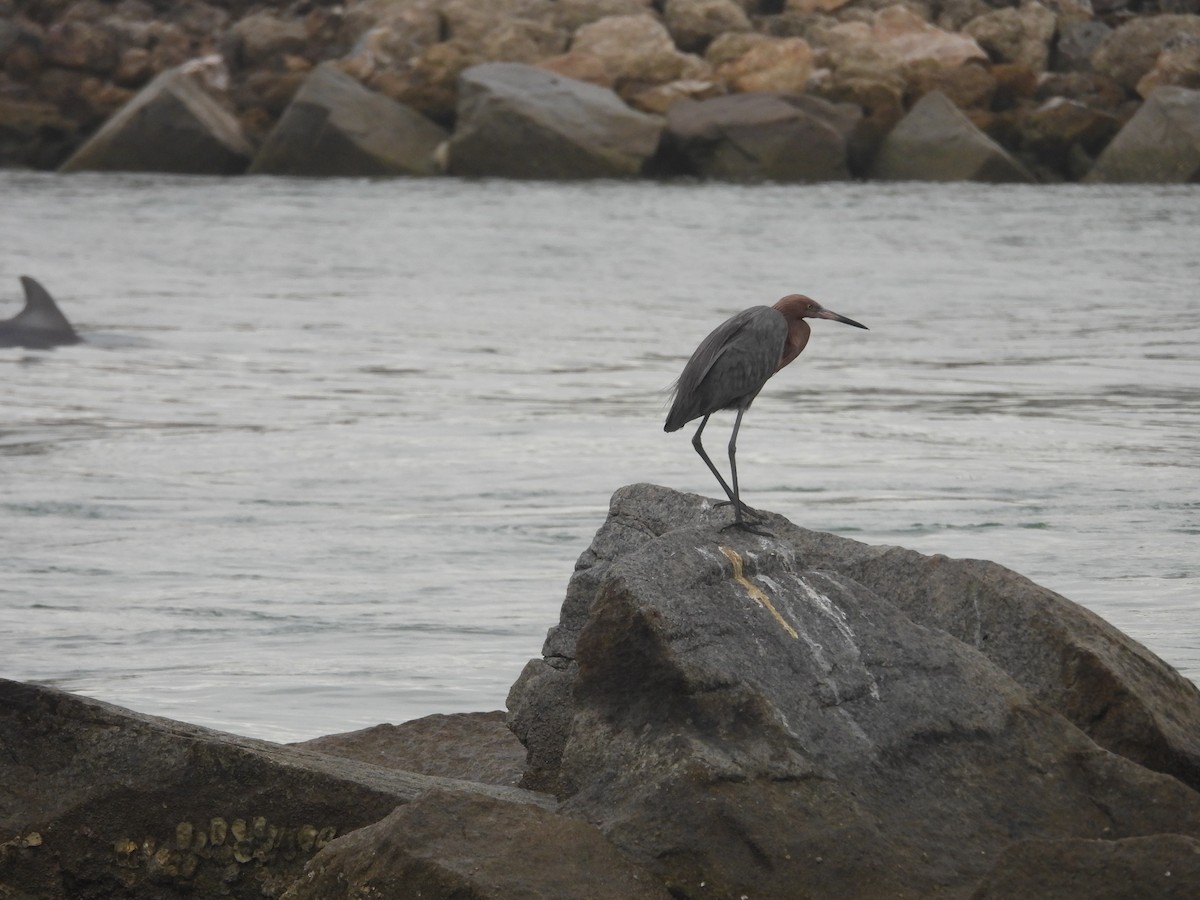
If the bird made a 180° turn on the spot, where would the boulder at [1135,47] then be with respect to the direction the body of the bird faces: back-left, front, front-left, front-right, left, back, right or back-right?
right

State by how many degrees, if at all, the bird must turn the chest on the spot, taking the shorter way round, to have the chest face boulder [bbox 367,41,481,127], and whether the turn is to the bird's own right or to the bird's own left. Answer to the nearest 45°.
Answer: approximately 90° to the bird's own left

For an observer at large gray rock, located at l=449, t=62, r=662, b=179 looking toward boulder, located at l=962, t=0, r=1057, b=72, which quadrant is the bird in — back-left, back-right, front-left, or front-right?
back-right

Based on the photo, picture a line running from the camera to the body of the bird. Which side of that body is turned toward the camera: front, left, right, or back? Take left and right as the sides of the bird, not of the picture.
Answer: right

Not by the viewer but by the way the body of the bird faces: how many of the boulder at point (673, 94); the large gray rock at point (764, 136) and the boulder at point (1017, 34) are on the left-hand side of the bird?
3

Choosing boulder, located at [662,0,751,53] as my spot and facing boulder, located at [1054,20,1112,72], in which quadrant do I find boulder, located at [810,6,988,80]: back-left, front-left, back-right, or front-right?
front-right

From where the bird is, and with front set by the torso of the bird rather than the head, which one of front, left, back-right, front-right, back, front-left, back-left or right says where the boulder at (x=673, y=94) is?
left

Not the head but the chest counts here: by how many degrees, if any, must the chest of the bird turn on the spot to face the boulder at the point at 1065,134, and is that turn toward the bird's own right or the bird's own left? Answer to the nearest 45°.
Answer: approximately 90° to the bird's own left

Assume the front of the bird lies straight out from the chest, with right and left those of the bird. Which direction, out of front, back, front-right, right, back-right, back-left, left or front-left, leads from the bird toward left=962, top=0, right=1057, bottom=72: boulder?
left

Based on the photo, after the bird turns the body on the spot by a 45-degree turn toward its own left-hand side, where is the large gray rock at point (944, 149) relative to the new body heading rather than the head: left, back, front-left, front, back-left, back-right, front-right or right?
front-left

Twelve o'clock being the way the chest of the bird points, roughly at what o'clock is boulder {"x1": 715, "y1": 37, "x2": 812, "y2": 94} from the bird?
The boulder is roughly at 9 o'clock from the bird.

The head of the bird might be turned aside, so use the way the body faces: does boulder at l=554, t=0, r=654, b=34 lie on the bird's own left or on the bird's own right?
on the bird's own left

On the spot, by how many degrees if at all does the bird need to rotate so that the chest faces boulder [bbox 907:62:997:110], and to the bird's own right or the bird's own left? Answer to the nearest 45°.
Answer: approximately 90° to the bird's own left

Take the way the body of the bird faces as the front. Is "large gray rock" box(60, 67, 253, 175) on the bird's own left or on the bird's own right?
on the bird's own left

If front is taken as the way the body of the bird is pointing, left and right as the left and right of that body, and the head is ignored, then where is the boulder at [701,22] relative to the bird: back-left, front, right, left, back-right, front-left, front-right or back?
left

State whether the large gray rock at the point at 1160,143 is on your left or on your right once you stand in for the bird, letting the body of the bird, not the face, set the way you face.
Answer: on your left
